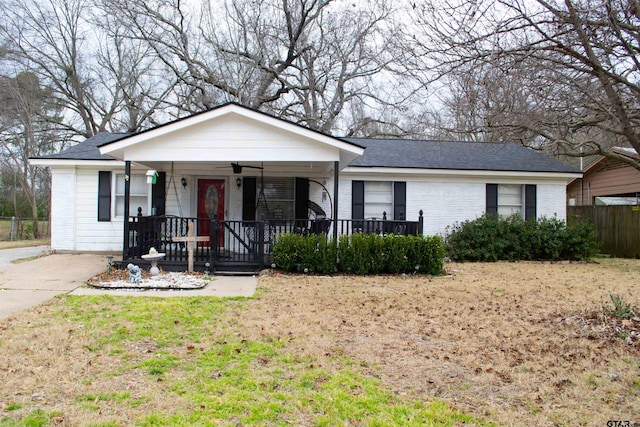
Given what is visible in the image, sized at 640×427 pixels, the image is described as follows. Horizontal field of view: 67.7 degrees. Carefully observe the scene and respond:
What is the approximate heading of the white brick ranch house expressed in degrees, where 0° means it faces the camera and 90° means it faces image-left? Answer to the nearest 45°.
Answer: approximately 0°

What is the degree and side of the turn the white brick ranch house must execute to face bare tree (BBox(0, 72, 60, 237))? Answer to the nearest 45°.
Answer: approximately 135° to its right

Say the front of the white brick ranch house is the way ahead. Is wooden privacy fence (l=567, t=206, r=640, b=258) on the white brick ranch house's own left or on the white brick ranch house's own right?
on the white brick ranch house's own left

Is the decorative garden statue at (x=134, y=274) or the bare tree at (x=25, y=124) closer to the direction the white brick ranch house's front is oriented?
the decorative garden statue
